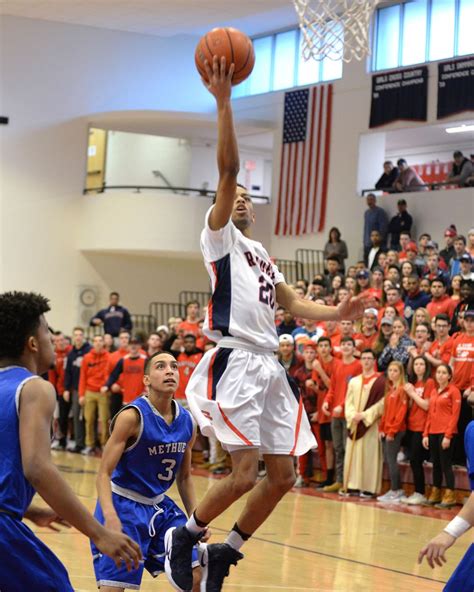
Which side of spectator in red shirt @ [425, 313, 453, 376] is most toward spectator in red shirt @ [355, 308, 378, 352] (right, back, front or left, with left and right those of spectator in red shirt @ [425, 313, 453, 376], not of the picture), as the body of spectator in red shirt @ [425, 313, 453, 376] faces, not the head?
right

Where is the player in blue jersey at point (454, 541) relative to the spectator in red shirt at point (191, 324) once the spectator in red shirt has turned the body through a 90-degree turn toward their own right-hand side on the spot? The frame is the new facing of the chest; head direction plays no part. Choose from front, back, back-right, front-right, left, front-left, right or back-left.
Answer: left

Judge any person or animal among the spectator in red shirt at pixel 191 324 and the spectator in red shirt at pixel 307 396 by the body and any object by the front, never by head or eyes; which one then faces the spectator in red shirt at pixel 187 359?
the spectator in red shirt at pixel 191 324

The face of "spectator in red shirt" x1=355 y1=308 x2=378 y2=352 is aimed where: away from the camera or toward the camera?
toward the camera

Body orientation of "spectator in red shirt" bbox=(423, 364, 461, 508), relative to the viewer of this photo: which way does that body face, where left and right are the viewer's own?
facing the viewer and to the left of the viewer

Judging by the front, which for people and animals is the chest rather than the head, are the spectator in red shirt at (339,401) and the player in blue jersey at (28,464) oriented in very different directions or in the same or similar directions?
very different directions

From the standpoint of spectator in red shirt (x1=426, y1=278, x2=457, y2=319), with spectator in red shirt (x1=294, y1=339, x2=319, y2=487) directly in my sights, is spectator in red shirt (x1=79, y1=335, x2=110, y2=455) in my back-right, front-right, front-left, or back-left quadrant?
front-right

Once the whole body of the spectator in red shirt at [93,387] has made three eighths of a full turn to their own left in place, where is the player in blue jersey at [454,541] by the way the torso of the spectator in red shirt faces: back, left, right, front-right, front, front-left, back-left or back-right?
back-right

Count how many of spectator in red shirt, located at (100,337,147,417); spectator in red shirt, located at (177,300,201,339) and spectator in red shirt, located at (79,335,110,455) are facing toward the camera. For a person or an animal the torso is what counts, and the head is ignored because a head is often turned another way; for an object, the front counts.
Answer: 3

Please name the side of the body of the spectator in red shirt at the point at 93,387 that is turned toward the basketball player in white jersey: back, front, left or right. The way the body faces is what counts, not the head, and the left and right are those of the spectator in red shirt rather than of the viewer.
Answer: front

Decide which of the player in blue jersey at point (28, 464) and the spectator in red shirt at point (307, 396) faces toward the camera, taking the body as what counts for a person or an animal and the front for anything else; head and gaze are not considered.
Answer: the spectator in red shirt

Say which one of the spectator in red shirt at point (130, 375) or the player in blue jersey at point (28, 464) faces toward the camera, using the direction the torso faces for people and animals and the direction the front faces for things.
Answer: the spectator in red shirt

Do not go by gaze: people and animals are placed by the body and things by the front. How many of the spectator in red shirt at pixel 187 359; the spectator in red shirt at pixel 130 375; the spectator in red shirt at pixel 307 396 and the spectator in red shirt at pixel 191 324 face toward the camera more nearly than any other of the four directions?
4

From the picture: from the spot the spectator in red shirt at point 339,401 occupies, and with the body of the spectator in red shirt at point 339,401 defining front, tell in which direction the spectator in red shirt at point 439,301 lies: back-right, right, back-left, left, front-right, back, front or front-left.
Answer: back

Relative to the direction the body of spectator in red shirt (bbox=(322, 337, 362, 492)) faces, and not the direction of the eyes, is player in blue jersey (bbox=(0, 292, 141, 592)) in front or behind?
in front

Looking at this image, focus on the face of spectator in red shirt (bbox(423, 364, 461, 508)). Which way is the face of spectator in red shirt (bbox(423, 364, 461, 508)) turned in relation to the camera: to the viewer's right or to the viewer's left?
to the viewer's left

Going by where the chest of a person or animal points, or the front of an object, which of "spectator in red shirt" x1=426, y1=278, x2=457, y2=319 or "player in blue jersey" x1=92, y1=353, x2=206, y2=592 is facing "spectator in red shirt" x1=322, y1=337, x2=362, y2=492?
"spectator in red shirt" x1=426, y1=278, x2=457, y2=319
